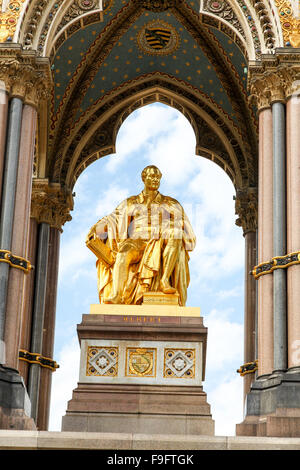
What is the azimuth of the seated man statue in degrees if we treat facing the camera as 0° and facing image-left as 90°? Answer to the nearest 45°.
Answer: approximately 0°

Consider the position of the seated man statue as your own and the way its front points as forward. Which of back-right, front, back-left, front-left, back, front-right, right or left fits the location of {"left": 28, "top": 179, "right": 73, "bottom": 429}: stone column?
back-right

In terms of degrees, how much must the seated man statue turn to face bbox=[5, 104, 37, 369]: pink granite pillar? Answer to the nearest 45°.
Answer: approximately 45° to its right

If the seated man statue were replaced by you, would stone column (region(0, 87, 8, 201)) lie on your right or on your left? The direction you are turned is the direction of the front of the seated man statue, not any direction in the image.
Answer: on your right

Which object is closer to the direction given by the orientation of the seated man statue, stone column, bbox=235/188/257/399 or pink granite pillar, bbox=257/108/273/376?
the pink granite pillar

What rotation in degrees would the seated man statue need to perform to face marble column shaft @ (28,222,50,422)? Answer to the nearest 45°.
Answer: approximately 135° to its right

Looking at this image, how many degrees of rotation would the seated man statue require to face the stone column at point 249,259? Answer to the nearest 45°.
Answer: approximately 135° to its left

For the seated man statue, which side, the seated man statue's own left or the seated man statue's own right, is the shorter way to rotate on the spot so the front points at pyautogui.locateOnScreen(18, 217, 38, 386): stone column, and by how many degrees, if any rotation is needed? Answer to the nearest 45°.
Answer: approximately 135° to the seated man statue's own right

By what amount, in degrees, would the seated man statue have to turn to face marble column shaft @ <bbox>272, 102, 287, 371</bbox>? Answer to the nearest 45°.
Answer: approximately 45° to its left

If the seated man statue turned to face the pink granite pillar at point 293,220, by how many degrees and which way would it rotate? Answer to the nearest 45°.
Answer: approximately 45° to its left
